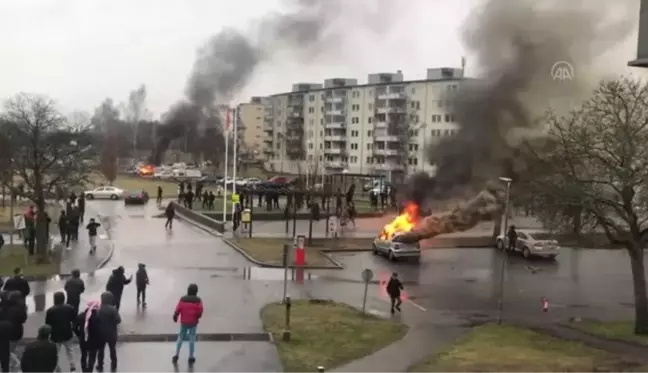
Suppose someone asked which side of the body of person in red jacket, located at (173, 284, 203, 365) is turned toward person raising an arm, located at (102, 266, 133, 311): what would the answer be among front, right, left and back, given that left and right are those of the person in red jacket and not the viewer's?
front

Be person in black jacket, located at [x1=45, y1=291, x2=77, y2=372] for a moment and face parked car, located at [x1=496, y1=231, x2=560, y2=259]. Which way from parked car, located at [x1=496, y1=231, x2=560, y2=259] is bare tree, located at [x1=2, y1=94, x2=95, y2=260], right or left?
left

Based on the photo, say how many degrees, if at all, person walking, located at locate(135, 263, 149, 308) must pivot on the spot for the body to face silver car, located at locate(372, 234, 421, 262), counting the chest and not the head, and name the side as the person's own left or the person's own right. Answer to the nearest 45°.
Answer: approximately 45° to the person's own right

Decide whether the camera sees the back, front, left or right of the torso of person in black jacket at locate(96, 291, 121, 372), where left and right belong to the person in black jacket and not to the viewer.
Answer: back

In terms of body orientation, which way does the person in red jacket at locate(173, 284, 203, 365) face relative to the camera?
away from the camera

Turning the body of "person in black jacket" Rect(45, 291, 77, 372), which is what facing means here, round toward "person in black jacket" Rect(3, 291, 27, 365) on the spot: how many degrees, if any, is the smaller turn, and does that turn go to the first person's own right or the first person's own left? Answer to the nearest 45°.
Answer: approximately 45° to the first person's own left

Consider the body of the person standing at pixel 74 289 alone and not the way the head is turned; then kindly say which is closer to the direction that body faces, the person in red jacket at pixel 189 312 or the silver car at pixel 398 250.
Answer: the silver car

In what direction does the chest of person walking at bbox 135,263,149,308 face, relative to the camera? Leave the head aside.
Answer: away from the camera

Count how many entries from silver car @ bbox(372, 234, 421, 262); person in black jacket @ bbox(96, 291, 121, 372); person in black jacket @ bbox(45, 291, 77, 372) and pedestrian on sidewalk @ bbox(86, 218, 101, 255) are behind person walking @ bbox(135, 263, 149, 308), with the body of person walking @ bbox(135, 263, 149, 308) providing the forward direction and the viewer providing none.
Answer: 2

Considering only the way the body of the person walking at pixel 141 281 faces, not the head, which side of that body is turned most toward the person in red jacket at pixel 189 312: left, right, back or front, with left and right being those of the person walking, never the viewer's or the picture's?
back

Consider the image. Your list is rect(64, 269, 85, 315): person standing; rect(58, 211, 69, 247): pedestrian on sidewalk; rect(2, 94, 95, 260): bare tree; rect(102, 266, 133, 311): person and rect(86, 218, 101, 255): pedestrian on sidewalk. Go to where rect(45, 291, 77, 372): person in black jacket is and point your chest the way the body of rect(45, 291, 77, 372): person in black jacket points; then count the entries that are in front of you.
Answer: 5

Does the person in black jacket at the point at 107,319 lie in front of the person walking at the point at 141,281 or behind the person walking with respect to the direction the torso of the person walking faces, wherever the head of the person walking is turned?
behind

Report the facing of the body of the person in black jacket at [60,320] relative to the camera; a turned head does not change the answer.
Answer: away from the camera

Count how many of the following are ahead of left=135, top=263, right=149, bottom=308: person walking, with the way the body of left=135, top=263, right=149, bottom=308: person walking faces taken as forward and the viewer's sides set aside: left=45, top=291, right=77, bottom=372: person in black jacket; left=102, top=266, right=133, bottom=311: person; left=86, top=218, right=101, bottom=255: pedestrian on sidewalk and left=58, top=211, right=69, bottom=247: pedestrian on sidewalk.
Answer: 2
